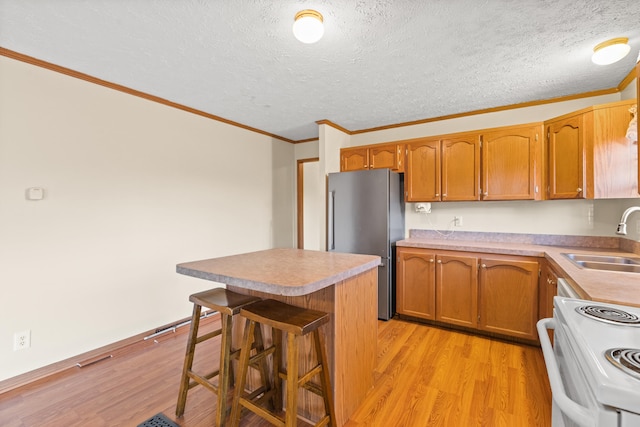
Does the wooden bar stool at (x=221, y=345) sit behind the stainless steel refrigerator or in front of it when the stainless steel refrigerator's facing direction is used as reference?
in front

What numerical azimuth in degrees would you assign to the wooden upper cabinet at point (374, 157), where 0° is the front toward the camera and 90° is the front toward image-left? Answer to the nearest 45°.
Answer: approximately 45°

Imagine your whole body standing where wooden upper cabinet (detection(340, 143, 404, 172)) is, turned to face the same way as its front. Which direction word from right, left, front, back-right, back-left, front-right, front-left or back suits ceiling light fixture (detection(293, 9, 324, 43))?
front-left

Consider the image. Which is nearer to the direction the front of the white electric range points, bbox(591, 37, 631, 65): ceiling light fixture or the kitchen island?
the kitchen island

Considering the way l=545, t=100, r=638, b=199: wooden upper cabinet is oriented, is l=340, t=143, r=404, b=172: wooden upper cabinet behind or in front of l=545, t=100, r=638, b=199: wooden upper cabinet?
in front

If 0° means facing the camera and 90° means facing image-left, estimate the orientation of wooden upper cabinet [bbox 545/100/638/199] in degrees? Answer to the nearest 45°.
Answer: approximately 45°

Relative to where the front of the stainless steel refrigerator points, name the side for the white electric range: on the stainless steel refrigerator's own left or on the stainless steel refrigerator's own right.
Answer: on the stainless steel refrigerator's own left

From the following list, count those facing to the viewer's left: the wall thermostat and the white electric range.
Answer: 1

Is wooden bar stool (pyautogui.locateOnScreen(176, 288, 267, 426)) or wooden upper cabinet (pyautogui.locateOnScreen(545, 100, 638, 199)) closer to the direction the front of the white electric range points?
the wooden bar stool

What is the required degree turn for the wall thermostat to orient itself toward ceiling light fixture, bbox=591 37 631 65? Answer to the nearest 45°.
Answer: approximately 45° to its left

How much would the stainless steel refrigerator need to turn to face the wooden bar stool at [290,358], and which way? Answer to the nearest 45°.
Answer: approximately 45° to its left

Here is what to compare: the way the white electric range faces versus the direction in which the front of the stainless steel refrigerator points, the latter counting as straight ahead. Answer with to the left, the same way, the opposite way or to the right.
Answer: to the right

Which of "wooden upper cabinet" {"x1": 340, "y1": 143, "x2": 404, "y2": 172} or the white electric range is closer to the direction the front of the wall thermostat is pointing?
the white electric range
